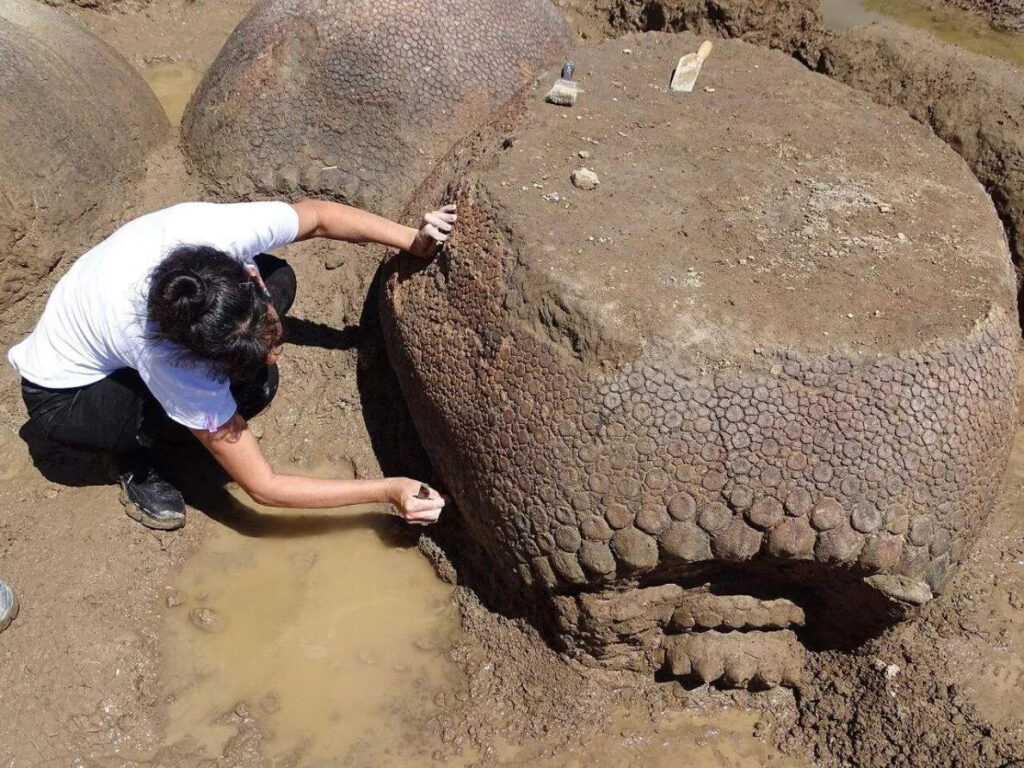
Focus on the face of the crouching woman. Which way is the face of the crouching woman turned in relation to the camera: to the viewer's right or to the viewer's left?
to the viewer's right

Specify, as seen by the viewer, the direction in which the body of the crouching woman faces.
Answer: to the viewer's right

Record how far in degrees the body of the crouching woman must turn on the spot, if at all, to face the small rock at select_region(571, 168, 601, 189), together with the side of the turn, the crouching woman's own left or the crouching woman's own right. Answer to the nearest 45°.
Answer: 0° — they already face it
